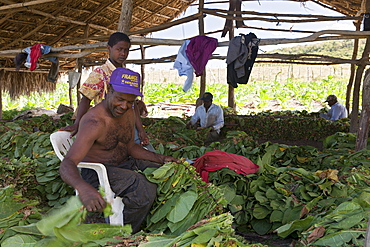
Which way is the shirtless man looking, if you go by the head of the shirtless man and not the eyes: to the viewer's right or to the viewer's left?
to the viewer's right

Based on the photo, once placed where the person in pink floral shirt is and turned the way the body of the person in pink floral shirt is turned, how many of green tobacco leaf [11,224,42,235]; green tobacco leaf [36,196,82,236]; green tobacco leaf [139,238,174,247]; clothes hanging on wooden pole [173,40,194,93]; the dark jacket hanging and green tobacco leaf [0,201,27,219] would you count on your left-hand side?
2

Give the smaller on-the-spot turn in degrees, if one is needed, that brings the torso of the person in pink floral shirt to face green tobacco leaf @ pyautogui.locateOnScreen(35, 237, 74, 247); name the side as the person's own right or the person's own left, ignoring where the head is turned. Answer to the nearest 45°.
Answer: approximately 45° to the person's own right

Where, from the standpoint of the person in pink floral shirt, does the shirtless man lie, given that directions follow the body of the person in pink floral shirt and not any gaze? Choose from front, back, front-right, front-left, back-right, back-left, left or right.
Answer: front-right

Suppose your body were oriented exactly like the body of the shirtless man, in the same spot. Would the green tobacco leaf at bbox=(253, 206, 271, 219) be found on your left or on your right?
on your left

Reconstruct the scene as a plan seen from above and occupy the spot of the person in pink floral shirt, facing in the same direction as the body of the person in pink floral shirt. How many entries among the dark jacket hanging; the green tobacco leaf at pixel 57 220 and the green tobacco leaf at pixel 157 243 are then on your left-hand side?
1

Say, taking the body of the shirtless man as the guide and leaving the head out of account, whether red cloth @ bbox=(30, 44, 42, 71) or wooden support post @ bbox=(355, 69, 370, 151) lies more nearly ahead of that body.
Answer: the wooden support post

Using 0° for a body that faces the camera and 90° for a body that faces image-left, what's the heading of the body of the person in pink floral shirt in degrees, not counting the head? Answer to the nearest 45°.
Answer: approximately 315°

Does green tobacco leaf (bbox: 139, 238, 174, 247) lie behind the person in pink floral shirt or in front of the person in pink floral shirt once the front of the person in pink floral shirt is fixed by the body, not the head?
in front

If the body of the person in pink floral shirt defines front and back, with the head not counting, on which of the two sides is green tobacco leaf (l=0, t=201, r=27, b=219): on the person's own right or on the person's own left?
on the person's own right

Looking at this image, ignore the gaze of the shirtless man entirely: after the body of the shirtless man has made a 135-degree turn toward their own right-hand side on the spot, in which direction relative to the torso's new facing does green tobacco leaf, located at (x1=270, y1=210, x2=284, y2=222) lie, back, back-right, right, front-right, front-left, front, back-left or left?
back

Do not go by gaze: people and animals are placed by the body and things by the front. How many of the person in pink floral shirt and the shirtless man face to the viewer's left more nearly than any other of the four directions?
0
